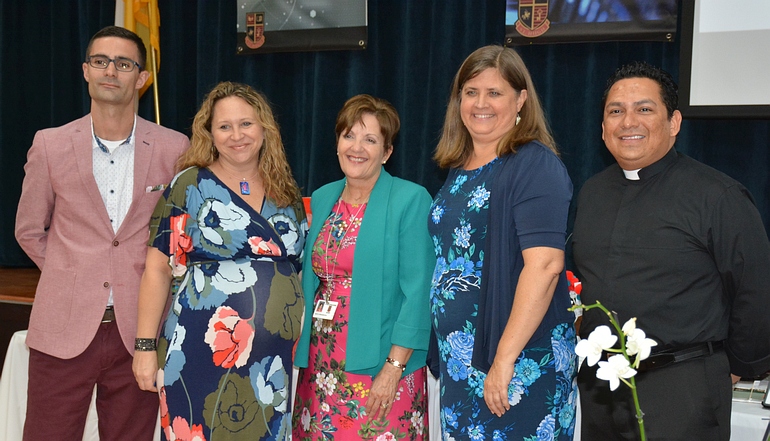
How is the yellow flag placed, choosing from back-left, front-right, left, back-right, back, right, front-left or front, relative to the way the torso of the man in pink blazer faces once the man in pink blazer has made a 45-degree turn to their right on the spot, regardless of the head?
back-right

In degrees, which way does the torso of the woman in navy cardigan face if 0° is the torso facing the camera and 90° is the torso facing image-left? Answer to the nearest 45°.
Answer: approximately 45°

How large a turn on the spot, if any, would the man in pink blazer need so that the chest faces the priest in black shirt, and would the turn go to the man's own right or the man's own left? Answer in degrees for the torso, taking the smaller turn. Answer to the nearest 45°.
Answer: approximately 45° to the man's own left

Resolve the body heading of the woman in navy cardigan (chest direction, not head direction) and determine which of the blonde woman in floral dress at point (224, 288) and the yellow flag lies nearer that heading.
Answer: the blonde woman in floral dress

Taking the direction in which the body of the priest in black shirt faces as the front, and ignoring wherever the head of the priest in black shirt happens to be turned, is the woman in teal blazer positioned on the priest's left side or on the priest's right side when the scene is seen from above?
on the priest's right side
